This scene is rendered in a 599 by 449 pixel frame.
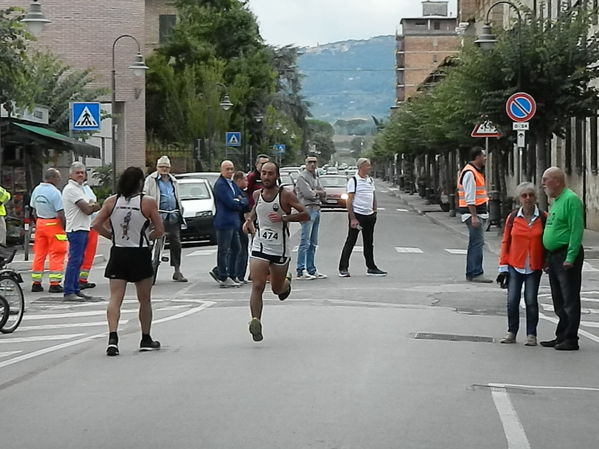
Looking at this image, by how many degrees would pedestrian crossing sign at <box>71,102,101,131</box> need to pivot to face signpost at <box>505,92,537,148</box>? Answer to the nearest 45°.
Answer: approximately 90° to its left

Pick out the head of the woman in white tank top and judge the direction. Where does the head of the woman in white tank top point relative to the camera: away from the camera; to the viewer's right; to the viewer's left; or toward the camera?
away from the camera

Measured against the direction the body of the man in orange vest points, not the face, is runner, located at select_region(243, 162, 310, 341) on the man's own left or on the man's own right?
on the man's own right

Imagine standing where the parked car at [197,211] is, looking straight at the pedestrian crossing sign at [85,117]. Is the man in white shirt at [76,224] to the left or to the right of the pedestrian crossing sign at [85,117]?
left

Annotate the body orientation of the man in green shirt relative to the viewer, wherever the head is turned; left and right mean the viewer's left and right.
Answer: facing to the left of the viewer

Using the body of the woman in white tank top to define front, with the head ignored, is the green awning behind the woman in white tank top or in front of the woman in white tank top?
in front

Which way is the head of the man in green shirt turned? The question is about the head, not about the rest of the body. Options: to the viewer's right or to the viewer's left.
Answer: to the viewer's left

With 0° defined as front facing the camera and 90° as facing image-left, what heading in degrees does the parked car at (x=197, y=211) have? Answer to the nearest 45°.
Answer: approximately 0°

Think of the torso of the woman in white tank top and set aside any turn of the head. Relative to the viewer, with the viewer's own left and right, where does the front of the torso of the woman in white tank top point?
facing away from the viewer

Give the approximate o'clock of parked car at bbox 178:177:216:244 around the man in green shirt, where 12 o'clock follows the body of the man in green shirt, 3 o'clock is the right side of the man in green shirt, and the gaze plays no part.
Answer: The parked car is roughly at 2 o'clock from the man in green shirt.

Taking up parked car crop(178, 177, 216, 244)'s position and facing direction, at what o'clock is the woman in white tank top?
The woman in white tank top is roughly at 12 o'clock from the parked car.
